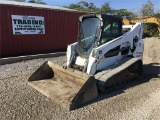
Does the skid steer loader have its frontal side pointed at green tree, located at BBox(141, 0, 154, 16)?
no

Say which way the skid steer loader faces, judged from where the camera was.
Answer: facing the viewer and to the left of the viewer
